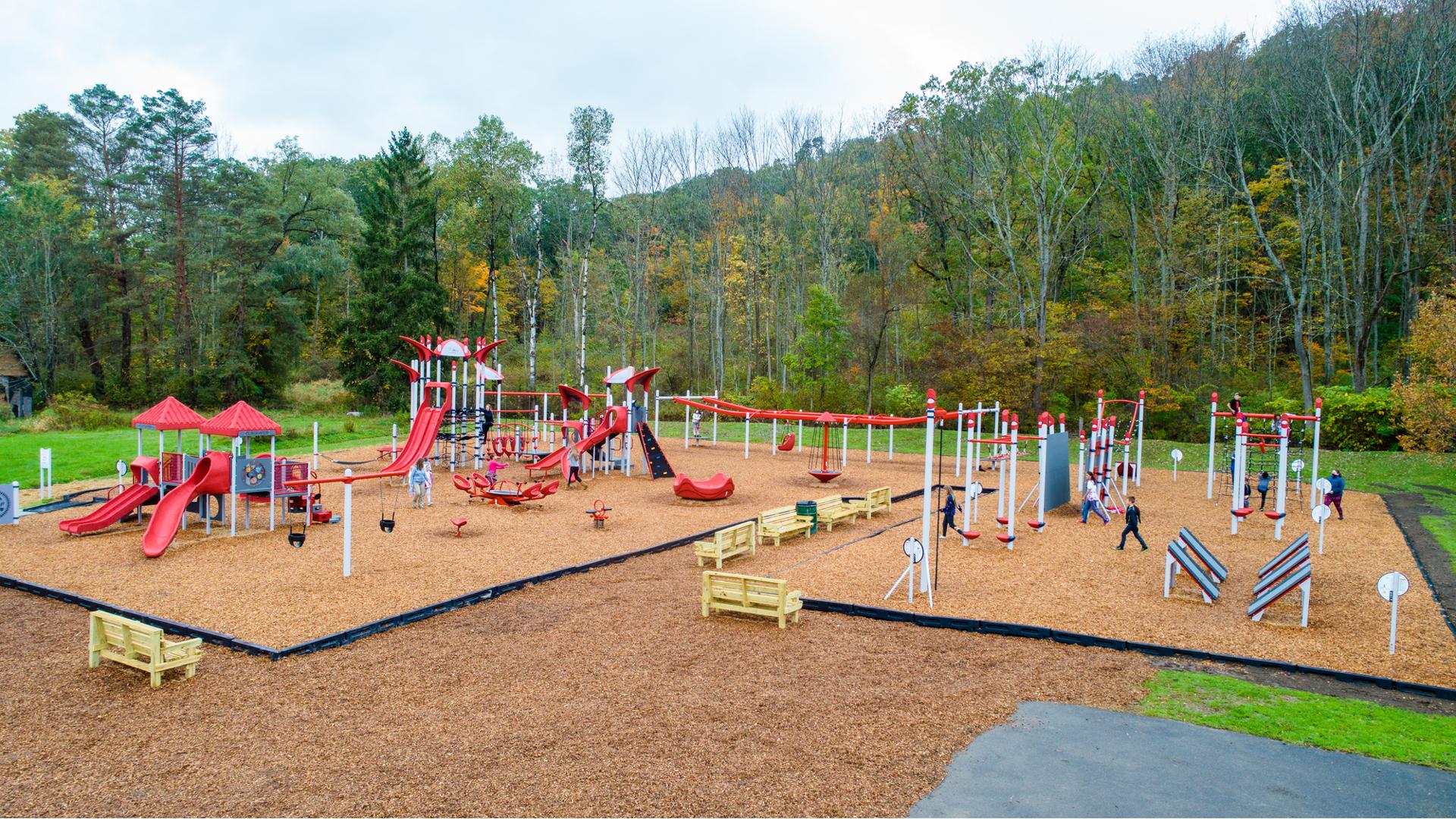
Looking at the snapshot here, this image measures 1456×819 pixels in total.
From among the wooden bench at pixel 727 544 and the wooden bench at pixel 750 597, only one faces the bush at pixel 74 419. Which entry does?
the wooden bench at pixel 727 544

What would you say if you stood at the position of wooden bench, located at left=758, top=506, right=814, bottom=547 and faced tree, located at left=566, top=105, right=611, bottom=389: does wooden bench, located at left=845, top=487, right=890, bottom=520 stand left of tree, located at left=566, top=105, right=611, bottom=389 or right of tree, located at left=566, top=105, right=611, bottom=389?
right
